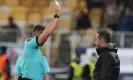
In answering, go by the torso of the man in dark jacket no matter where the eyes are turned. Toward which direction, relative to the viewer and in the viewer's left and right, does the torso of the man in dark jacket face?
facing away from the viewer and to the left of the viewer

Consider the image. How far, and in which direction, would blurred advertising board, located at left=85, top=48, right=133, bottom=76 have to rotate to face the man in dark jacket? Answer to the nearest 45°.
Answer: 0° — it already faces them

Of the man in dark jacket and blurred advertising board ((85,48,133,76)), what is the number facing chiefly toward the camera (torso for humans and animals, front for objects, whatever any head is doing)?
1

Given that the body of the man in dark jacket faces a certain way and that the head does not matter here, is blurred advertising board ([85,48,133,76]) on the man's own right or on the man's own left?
on the man's own right

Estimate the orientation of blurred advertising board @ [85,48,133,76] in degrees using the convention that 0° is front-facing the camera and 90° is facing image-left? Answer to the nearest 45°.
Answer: approximately 0°
